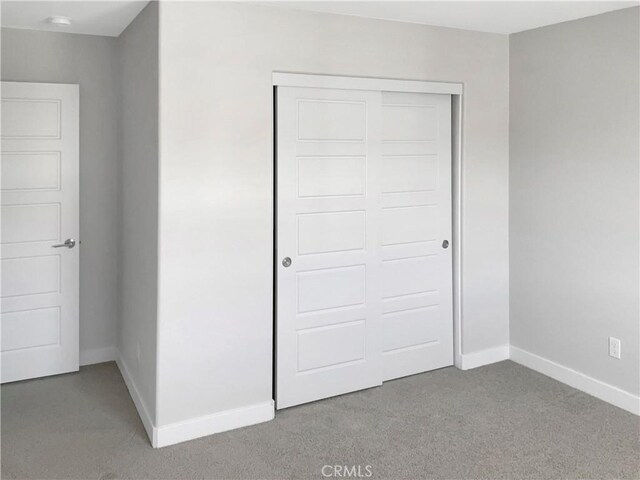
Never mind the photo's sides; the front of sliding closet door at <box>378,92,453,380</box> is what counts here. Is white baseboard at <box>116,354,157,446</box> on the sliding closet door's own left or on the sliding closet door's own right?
on the sliding closet door's own right

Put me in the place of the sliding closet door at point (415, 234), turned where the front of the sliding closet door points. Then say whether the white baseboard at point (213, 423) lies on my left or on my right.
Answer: on my right

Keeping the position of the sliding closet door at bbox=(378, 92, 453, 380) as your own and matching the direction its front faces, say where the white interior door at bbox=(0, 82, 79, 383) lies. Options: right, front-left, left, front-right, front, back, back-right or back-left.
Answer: back-right

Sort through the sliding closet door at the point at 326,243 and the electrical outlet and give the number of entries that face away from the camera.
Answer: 0

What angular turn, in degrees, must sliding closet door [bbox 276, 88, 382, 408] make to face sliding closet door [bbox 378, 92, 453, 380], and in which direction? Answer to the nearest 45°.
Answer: approximately 90° to its left

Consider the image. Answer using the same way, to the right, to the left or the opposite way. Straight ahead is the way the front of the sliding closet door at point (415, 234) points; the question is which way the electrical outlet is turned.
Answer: to the right

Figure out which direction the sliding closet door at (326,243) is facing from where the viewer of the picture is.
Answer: facing the viewer and to the right of the viewer

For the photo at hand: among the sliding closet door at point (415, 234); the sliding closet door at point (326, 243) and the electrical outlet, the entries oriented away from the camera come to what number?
0

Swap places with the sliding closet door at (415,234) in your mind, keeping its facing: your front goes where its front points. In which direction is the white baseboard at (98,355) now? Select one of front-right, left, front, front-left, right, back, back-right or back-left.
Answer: back-right
